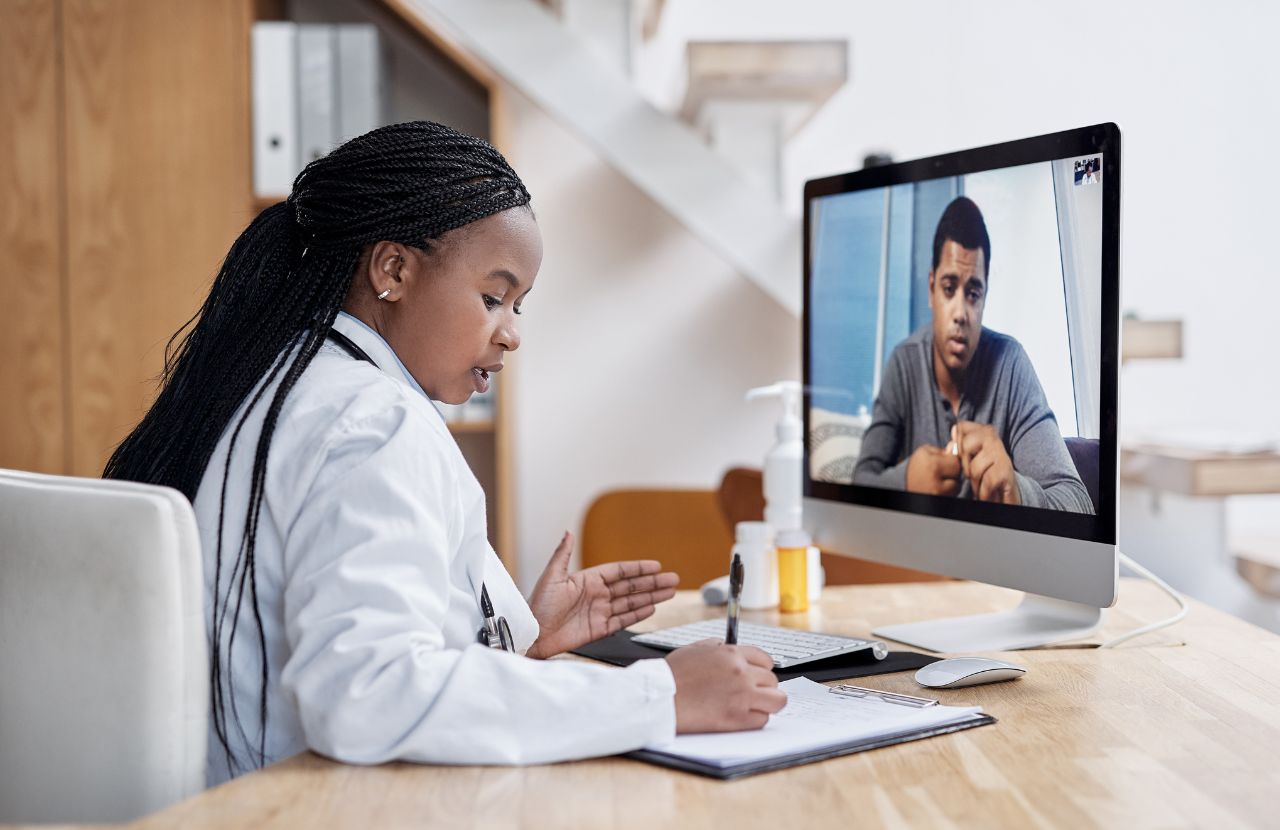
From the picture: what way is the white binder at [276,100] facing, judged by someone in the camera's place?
facing the viewer

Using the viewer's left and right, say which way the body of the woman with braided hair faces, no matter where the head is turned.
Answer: facing to the right of the viewer

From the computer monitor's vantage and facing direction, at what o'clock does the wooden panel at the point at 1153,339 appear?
The wooden panel is roughly at 5 o'clock from the computer monitor.

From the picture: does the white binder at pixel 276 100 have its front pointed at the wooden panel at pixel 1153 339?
no

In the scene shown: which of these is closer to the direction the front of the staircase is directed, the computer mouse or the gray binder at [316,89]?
the computer mouse

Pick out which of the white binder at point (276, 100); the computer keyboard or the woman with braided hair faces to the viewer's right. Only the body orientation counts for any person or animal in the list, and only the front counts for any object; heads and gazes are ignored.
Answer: the woman with braided hair

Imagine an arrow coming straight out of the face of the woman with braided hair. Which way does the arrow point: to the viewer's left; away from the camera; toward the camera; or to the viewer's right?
to the viewer's right

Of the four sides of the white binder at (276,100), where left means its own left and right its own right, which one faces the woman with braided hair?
front

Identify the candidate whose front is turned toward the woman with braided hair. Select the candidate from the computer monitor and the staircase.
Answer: the computer monitor

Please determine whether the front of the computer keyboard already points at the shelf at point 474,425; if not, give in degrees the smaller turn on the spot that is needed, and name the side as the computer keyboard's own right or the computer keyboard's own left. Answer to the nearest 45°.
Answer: approximately 90° to the computer keyboard's own right

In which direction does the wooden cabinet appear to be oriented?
toward the camera

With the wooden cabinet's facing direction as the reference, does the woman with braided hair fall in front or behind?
in front

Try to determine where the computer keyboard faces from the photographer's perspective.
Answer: facing the viewer and to the left of the viewer
